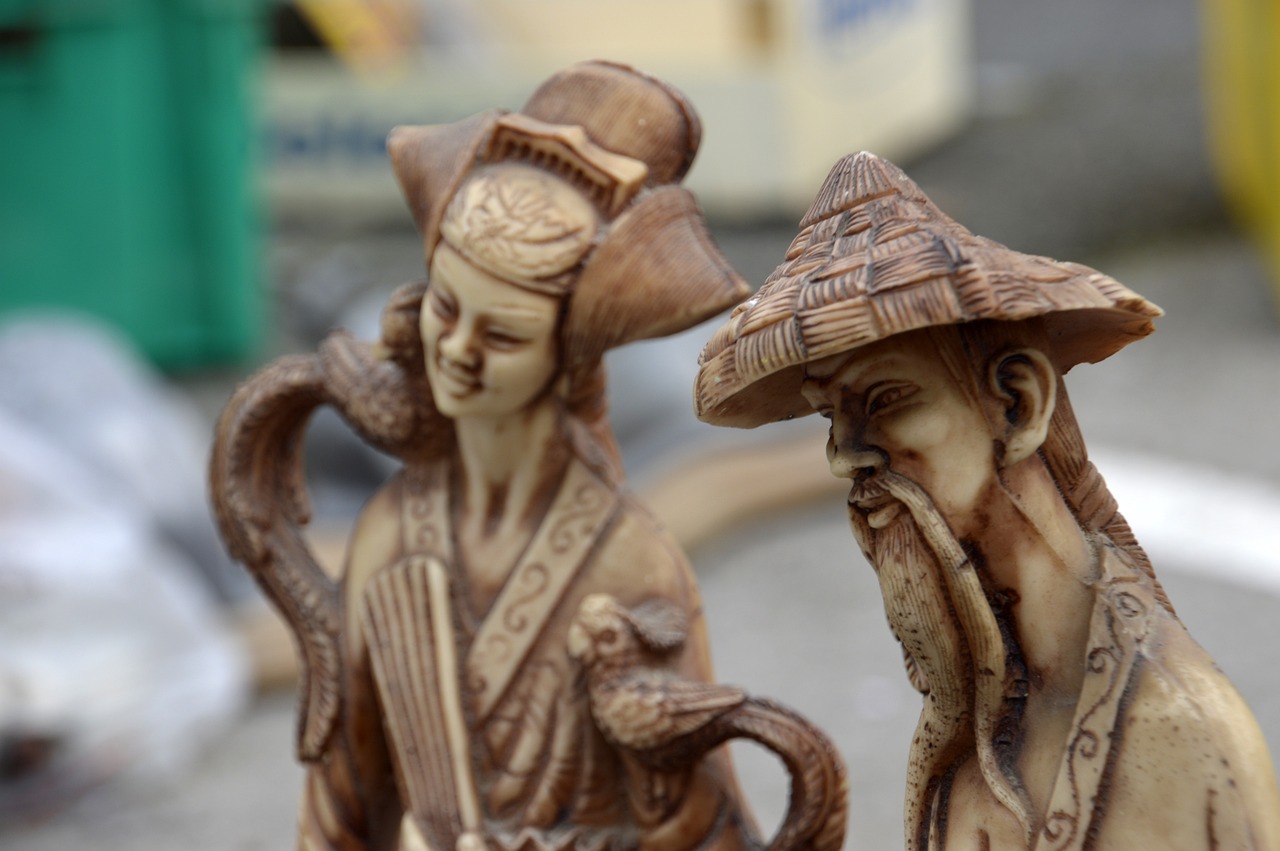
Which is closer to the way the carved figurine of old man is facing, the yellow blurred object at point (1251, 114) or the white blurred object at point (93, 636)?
the white blurred object

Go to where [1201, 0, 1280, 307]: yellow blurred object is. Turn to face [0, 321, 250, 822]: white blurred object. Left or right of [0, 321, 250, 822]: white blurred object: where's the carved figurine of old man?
left

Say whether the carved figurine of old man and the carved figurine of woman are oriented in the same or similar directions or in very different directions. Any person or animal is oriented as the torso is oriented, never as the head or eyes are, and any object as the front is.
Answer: same or similar directions

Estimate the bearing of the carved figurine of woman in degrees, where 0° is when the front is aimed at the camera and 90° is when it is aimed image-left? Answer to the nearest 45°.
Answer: approximately 45°

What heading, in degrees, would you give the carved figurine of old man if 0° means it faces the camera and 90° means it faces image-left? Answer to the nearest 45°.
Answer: approximately 45°

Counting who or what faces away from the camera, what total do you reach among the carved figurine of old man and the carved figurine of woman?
0

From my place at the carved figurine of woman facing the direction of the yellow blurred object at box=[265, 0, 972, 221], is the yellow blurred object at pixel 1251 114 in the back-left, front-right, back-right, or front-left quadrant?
front-right
